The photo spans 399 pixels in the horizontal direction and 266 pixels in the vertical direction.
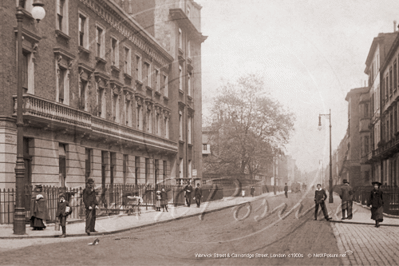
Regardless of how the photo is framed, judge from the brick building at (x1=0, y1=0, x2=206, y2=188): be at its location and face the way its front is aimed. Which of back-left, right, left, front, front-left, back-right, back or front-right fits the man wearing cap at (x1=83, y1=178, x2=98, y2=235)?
front-right

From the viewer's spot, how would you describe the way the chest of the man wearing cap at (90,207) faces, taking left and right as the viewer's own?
facing the viewer and to the right of the viewer

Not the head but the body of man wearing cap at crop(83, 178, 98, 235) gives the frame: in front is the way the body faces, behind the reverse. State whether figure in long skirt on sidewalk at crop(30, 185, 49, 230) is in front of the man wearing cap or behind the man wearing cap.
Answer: behind

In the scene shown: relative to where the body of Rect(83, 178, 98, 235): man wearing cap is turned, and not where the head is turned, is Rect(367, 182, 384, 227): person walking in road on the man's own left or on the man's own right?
on the man's own left

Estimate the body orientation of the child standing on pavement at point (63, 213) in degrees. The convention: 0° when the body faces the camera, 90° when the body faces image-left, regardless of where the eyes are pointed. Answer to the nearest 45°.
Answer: approximately 0°

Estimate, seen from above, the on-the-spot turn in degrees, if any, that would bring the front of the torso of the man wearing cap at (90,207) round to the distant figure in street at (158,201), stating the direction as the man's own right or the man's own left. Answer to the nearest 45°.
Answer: approximately 135° to the man's own left

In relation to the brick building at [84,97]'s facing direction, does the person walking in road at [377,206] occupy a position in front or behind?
in front

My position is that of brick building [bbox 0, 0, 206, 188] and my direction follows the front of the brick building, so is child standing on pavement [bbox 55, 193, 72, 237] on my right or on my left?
on my right

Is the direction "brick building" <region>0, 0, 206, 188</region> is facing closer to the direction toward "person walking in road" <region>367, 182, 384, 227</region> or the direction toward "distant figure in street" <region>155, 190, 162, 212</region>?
the person walking in road

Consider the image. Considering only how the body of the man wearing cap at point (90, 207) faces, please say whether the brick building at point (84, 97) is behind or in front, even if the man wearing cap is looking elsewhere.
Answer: behind
